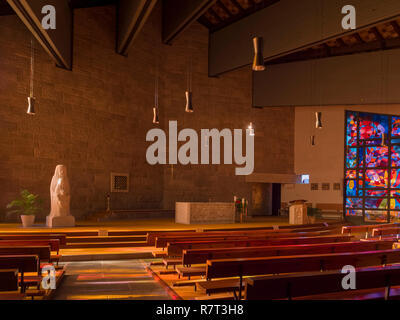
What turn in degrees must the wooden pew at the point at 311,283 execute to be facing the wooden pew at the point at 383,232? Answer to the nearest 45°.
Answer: approximately 45° to its right

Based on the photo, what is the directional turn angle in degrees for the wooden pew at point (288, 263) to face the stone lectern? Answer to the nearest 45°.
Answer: approximately 45° to its right

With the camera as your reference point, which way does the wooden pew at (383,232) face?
facing away from the viewer and to the left of the viewer

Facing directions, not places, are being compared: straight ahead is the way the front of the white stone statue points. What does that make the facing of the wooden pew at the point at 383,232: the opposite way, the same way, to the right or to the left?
the opposite way

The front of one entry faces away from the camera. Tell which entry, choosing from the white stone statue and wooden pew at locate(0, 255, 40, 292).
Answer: the wooden pew

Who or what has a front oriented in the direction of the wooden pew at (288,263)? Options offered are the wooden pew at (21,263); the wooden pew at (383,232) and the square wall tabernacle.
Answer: the square wall tabernacle

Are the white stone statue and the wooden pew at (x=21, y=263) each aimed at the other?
yes
